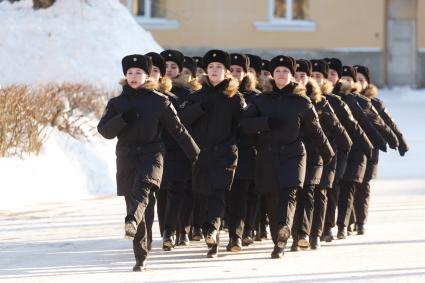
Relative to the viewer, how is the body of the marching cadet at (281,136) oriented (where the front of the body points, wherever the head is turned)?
toward the camera

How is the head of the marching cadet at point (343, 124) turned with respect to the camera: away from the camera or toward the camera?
toward the camera

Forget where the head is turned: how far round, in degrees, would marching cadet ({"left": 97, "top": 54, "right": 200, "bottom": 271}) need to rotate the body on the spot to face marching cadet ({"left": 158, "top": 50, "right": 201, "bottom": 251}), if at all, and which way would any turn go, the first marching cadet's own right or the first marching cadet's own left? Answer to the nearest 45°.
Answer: approximately 180°

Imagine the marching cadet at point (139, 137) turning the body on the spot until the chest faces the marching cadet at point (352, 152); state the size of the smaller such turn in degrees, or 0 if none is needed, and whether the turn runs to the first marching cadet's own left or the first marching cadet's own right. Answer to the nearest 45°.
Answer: approximately 135° to the first marching cadet's own left

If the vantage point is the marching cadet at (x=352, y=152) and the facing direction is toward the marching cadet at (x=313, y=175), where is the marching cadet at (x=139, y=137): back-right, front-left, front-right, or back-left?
front-right

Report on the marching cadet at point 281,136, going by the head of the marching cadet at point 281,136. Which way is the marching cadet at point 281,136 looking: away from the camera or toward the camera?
toward the camera

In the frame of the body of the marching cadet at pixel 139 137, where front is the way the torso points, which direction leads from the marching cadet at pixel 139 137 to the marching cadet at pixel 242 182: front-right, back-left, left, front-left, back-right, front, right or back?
back-left

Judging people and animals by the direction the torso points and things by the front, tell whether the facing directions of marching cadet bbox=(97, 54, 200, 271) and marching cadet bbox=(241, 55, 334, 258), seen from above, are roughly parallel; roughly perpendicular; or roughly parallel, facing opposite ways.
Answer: roughly parallel

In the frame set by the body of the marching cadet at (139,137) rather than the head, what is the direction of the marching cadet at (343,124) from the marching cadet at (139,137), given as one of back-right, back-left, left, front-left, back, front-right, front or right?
back-left

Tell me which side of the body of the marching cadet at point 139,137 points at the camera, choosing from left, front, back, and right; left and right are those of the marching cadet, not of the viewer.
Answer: front

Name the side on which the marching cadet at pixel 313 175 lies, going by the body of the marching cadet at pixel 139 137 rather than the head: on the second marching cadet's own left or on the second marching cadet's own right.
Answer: on the second marching cadet's own left
